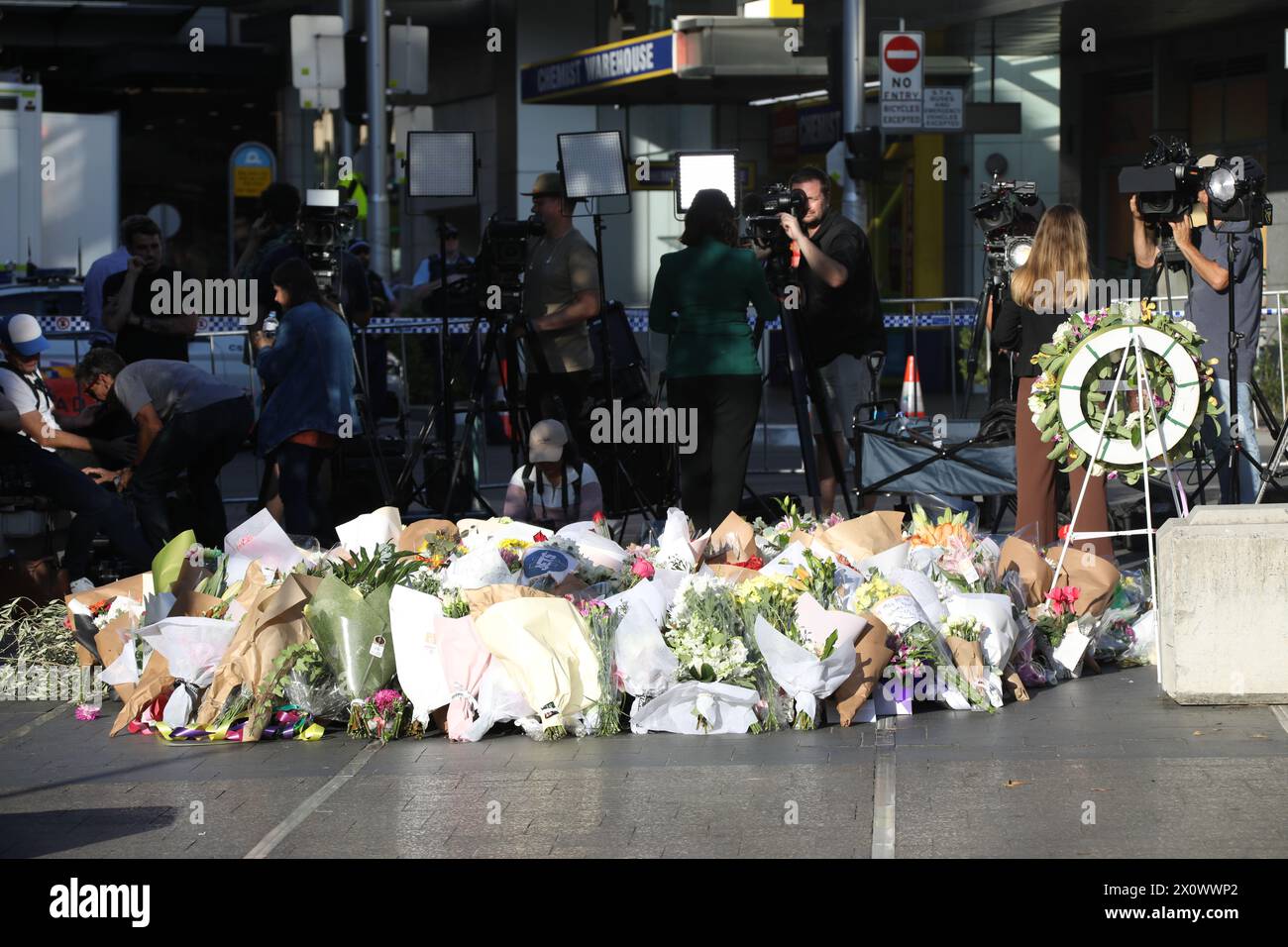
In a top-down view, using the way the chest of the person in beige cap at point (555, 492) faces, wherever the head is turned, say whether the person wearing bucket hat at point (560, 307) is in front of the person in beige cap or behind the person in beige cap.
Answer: behind

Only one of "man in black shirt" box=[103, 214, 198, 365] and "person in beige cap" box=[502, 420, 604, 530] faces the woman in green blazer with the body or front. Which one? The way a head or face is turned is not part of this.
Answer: the man in black shirt

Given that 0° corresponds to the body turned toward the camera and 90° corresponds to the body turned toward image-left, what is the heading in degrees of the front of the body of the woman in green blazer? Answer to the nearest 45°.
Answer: approximately 180°

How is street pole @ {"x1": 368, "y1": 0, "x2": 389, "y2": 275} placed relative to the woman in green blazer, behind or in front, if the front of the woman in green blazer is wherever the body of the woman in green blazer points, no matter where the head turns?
in front

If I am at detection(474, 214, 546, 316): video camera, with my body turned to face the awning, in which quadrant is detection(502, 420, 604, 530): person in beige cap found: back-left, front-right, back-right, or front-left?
back-right

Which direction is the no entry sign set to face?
toward the camera

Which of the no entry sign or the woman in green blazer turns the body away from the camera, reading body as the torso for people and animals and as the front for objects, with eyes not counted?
the woman in green blazer

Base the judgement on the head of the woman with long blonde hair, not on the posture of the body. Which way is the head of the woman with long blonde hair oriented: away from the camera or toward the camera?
away from the camera

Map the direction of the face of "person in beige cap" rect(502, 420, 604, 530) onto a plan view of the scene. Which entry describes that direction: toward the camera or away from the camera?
toward the camera

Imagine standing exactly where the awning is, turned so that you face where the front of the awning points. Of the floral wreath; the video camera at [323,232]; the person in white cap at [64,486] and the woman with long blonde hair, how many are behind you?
0

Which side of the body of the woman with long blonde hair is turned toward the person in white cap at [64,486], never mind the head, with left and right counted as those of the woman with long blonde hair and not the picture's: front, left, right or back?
left

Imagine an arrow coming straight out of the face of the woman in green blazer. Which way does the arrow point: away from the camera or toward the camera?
away from the camera

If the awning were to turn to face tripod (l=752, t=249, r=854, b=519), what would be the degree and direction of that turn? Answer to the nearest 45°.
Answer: approximately 45° to its left

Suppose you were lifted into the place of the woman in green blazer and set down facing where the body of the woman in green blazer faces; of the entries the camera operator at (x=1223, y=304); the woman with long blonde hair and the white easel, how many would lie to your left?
0

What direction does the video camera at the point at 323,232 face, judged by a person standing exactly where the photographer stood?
facing the viewer

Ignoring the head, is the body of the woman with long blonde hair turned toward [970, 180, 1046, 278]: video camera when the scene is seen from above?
yes

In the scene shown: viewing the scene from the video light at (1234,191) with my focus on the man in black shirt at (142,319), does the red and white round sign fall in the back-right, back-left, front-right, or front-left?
front-right
